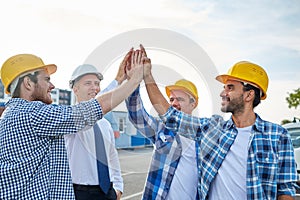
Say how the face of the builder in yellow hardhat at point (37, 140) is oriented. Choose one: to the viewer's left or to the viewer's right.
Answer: to the viewer's right

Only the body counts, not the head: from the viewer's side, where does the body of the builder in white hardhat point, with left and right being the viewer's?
facing the viewer and to the right of the viewer

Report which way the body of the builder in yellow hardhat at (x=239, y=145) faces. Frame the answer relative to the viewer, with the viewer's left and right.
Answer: facing the viewer and to the left of the viewer

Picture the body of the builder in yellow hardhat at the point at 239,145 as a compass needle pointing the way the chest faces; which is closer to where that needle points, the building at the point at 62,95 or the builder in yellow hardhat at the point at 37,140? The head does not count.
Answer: the builder in yellow hardhat

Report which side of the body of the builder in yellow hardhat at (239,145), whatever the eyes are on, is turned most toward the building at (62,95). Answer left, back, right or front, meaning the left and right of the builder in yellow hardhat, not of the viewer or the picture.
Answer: right

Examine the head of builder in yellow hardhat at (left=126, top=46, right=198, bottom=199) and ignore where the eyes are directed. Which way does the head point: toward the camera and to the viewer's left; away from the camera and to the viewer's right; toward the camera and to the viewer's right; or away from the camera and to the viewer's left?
toward the camera and to the viewer's left

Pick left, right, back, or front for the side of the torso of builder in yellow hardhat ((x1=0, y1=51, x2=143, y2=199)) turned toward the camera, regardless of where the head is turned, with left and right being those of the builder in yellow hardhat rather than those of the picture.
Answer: right

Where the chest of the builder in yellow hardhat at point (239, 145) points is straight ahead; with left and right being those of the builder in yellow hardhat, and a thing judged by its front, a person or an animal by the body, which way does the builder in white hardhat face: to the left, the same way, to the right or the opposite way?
to the left

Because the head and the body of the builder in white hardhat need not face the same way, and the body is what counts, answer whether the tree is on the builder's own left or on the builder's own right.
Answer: on the builder's own left

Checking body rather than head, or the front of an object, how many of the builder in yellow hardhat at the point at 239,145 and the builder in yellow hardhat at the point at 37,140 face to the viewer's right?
1

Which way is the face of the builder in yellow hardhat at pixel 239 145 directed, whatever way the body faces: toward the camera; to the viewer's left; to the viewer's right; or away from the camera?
to the viewer's left
